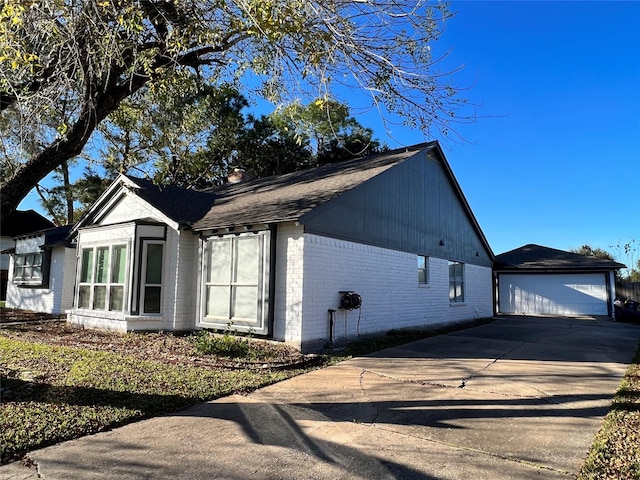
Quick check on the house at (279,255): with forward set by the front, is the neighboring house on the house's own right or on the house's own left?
on the house's own right

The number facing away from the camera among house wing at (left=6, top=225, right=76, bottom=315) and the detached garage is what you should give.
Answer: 0

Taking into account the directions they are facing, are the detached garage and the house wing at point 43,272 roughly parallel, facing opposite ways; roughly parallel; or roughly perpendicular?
roughly parallel

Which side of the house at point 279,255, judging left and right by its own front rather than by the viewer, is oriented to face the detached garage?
back

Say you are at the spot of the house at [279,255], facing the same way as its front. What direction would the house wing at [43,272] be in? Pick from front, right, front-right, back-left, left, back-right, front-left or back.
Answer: right

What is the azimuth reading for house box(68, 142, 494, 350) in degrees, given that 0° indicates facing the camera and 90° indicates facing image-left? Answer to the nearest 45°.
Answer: approximately 45°

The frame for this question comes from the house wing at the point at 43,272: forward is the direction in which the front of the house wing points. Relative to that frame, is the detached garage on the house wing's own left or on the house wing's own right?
on the house wing's own left

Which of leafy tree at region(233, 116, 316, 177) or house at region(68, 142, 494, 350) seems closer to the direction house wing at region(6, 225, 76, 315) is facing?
the house

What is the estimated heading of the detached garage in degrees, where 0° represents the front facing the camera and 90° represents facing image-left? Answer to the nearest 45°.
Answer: approximately 0°

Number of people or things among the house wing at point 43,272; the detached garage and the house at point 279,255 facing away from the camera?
0

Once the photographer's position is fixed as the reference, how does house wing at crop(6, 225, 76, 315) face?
facing the viewer and to the left of the viewer

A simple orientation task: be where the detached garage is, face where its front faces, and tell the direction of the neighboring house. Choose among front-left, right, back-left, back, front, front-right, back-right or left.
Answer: right

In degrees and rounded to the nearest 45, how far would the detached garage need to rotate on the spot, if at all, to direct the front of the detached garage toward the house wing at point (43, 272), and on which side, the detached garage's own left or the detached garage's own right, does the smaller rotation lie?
approximately 45° to the detached garage's own right
